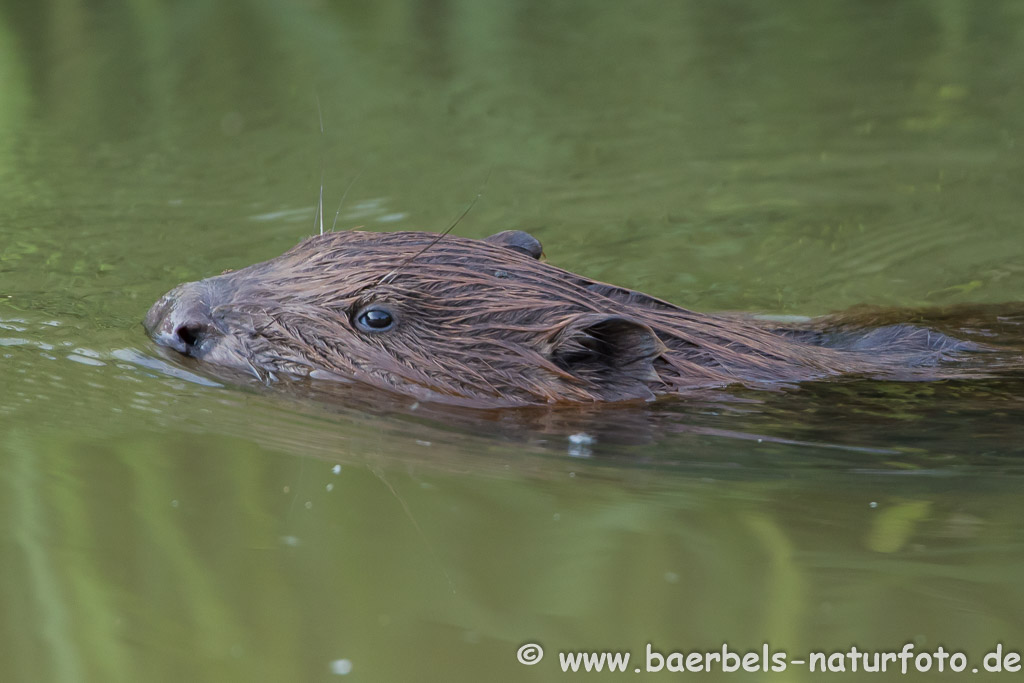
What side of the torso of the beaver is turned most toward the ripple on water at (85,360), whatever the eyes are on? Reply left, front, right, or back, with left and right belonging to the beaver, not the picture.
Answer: front

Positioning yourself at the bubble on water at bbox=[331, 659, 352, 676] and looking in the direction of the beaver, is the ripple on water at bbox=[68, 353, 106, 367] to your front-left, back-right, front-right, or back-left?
front-left

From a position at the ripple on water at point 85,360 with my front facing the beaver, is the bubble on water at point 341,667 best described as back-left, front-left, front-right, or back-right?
front-right

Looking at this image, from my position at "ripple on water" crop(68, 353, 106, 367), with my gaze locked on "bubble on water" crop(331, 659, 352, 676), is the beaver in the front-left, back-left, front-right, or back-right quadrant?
front-left

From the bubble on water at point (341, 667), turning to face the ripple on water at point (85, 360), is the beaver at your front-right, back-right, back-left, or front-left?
front-right

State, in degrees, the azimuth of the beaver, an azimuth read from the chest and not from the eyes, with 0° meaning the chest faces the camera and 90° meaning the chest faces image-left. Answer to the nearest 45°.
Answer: approximately 90°
